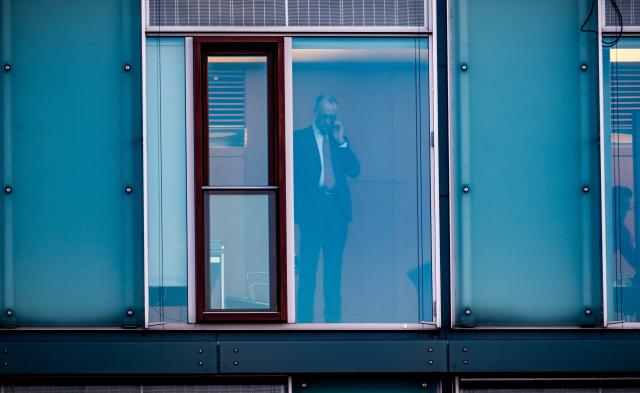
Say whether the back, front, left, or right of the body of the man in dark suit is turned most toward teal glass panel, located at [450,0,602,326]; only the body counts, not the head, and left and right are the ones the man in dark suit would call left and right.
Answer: left

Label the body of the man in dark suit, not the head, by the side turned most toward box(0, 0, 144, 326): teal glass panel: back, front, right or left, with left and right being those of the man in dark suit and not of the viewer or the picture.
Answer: right

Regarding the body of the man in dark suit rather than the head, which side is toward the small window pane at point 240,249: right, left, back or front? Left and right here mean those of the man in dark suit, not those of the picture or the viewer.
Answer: right

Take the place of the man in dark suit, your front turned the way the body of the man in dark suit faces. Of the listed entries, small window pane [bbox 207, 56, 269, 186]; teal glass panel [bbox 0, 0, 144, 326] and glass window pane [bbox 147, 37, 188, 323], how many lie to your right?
3

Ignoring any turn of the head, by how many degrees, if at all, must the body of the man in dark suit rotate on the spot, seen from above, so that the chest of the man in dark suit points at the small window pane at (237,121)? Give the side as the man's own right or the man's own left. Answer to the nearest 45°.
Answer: approximately 90° to the man's own right

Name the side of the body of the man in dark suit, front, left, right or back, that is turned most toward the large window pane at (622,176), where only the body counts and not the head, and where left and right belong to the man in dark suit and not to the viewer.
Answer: left

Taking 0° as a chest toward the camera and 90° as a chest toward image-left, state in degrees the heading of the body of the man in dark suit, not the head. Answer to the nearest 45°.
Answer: approximately 0°
